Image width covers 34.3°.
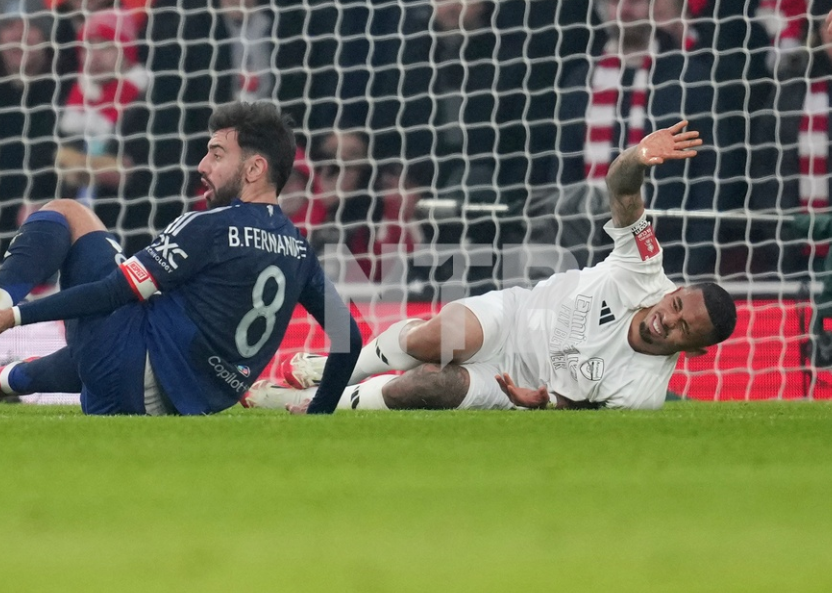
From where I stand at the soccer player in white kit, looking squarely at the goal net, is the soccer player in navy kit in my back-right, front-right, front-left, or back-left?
back-left

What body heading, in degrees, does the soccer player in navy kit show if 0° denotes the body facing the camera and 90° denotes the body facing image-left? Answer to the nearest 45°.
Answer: approximately 135°

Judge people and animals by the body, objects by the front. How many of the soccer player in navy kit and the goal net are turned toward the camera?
1

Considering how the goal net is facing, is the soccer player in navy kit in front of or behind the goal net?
in front

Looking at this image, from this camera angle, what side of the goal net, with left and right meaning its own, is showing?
front

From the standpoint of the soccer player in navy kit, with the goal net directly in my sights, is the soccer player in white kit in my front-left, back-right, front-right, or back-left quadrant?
front-right

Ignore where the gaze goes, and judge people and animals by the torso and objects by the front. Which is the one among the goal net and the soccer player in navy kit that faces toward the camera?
the goal net

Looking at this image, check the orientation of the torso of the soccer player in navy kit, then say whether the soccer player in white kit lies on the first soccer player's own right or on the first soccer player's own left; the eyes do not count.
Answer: on the first soccer player's own right

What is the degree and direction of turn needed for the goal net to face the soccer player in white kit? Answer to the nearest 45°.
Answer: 0° — it already faces them
